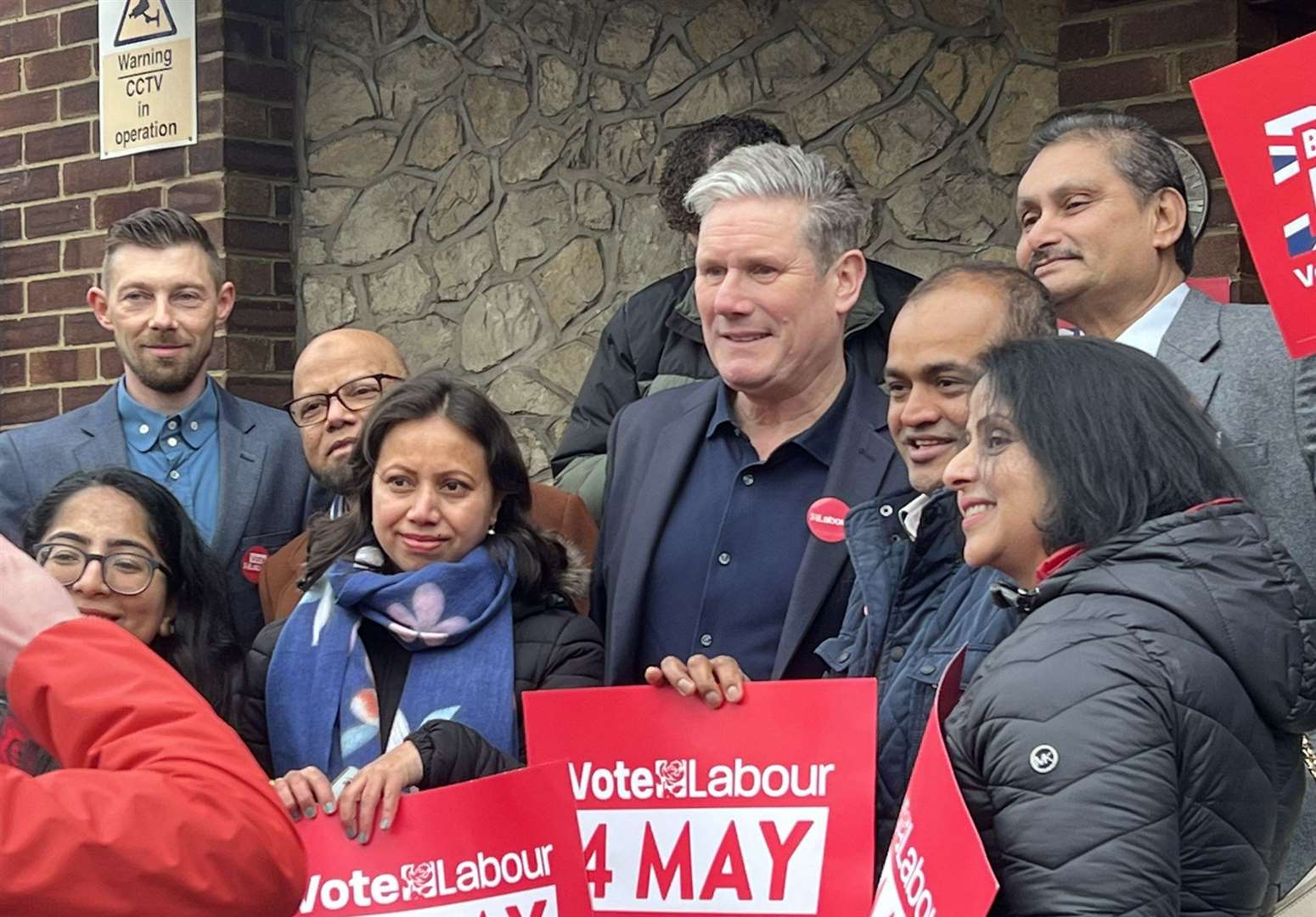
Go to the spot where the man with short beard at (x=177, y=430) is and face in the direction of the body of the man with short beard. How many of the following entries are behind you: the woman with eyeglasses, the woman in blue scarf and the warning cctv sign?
1

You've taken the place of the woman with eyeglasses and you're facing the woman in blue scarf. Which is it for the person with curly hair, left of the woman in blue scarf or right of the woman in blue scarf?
left

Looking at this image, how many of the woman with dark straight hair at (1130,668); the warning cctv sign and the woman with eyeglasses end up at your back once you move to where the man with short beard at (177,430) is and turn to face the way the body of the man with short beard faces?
1

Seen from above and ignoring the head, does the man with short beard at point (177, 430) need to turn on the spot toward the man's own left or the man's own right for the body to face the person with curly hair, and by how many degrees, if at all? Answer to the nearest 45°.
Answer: approximately 90° to the man's own left

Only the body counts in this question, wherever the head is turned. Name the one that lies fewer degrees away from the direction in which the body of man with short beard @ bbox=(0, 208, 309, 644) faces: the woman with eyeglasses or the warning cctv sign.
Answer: the woman with eyeglasses

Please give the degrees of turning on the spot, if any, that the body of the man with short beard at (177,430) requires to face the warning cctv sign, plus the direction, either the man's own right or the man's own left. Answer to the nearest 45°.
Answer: approximately 180°

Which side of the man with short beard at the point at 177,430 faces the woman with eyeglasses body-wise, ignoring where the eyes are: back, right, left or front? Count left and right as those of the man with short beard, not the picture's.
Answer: front

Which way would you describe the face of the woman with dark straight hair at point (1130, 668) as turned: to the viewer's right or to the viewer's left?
to the viewer's left

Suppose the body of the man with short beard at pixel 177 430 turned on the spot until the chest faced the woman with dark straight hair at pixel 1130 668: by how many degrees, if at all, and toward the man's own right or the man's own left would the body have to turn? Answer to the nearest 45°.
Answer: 0° — they already face them

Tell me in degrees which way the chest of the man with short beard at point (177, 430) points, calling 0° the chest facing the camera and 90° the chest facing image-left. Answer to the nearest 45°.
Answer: approximately 0°

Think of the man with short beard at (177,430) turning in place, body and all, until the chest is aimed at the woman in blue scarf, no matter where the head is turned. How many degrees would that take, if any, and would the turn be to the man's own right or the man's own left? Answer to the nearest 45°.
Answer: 0° — they already face them

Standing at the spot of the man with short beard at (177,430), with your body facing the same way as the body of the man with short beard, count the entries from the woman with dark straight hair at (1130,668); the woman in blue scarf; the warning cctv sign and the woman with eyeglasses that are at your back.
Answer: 1
